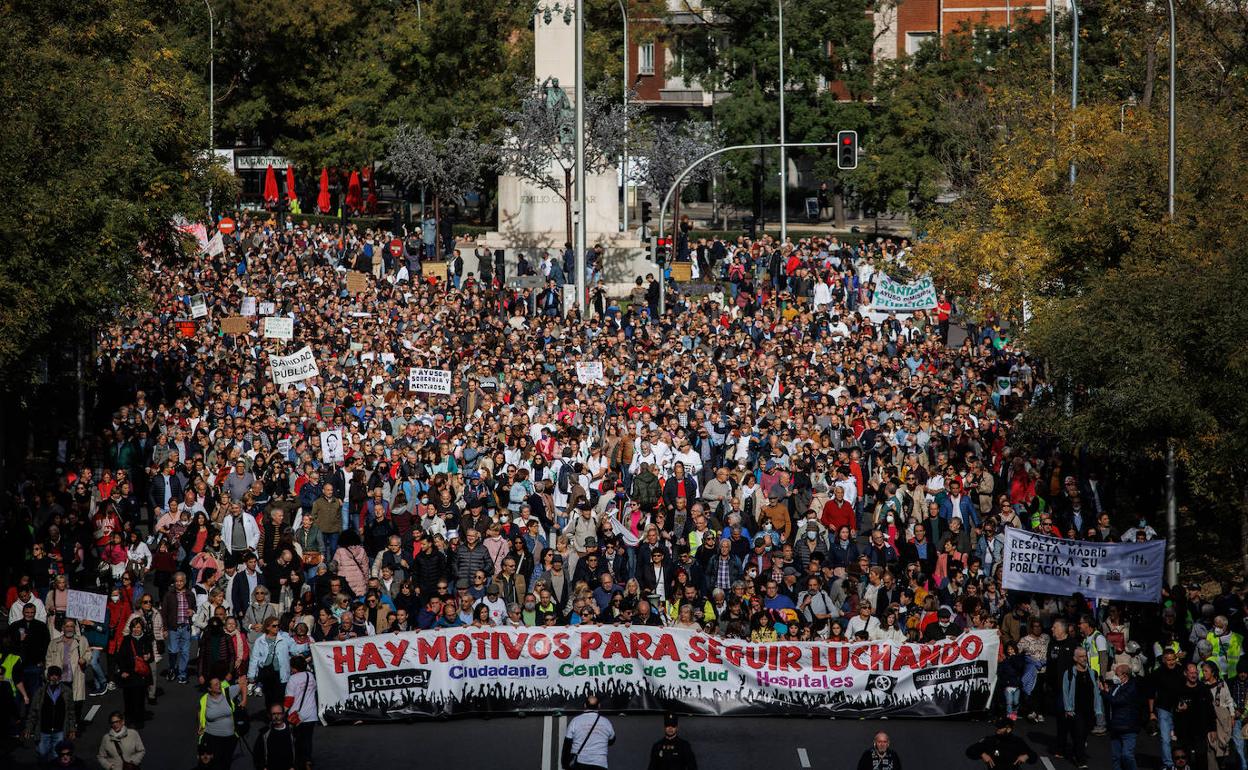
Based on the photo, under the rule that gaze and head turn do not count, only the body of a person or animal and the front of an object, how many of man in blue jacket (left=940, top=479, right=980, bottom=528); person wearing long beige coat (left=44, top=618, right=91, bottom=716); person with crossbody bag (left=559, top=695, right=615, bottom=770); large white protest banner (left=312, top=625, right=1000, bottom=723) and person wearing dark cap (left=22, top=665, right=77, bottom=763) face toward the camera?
4

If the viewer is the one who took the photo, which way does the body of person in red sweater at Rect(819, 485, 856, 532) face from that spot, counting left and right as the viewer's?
facing the viewer

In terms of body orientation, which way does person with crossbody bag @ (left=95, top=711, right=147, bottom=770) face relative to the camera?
toward the camera

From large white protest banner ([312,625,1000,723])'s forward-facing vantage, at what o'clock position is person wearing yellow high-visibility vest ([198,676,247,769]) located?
The person wearing yellow high-visibility vest is roughly at 2 o'clock from the large white protest banner.

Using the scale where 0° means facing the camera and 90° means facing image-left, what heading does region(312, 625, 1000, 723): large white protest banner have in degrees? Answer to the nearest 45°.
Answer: approximately 0°

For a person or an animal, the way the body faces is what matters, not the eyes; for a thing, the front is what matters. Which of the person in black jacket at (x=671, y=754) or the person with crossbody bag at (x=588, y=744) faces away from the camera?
the person with crossbody bag

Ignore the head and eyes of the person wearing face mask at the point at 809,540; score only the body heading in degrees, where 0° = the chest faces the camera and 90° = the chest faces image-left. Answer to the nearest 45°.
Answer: approximately 0°

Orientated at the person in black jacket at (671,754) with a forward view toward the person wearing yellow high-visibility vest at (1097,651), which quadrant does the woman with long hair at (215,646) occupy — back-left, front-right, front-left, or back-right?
back-left

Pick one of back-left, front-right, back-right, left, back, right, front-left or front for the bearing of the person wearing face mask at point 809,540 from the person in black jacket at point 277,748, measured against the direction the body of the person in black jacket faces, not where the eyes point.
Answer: back-left

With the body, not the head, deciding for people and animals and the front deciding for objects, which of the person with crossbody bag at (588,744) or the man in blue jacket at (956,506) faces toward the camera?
the man in blue jacket

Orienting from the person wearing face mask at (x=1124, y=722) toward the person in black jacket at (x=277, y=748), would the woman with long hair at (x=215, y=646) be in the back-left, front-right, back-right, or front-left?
front-right

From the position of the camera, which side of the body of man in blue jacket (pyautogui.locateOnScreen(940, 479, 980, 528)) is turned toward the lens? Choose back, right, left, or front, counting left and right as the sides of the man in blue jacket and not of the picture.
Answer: front

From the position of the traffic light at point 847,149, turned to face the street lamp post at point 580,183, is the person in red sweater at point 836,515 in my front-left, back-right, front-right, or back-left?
front-left

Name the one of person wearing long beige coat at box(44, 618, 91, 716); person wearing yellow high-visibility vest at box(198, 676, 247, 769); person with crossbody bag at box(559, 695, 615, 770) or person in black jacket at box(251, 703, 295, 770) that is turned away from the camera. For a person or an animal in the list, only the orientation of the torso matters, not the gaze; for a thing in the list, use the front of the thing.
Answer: the person with crossbody bag
